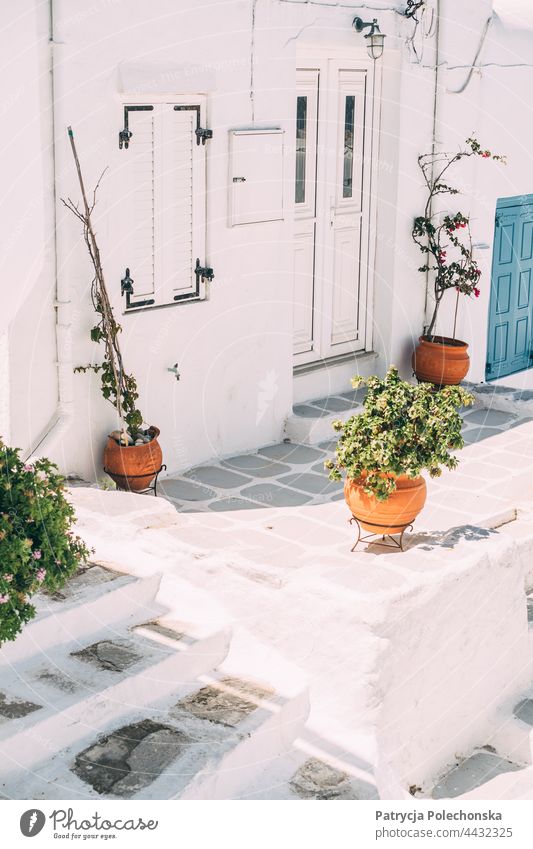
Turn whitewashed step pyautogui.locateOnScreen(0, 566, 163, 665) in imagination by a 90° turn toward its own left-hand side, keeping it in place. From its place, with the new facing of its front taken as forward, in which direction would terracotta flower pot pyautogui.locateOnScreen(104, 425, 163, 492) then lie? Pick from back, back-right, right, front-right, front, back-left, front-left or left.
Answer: front-left

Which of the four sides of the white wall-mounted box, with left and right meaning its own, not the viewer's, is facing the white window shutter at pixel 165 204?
right

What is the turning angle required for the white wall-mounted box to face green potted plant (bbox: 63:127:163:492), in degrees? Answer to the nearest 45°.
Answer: approximately 90° to its right

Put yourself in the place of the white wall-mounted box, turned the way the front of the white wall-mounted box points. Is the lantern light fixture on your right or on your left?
on your left

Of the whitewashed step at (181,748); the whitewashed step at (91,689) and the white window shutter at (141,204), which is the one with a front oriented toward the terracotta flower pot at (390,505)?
the white window shutter

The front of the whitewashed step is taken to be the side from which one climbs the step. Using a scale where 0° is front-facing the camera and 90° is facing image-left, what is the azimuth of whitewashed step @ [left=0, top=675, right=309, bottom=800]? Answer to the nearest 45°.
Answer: approximately 315°

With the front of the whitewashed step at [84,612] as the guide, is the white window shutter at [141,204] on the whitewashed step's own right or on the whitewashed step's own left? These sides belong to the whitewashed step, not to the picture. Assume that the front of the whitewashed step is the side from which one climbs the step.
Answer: on the whitewashed step's own left

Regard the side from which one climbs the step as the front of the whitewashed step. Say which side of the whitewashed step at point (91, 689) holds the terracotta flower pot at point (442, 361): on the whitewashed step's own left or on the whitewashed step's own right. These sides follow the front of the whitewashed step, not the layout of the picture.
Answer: on the whitewashed step's own left
